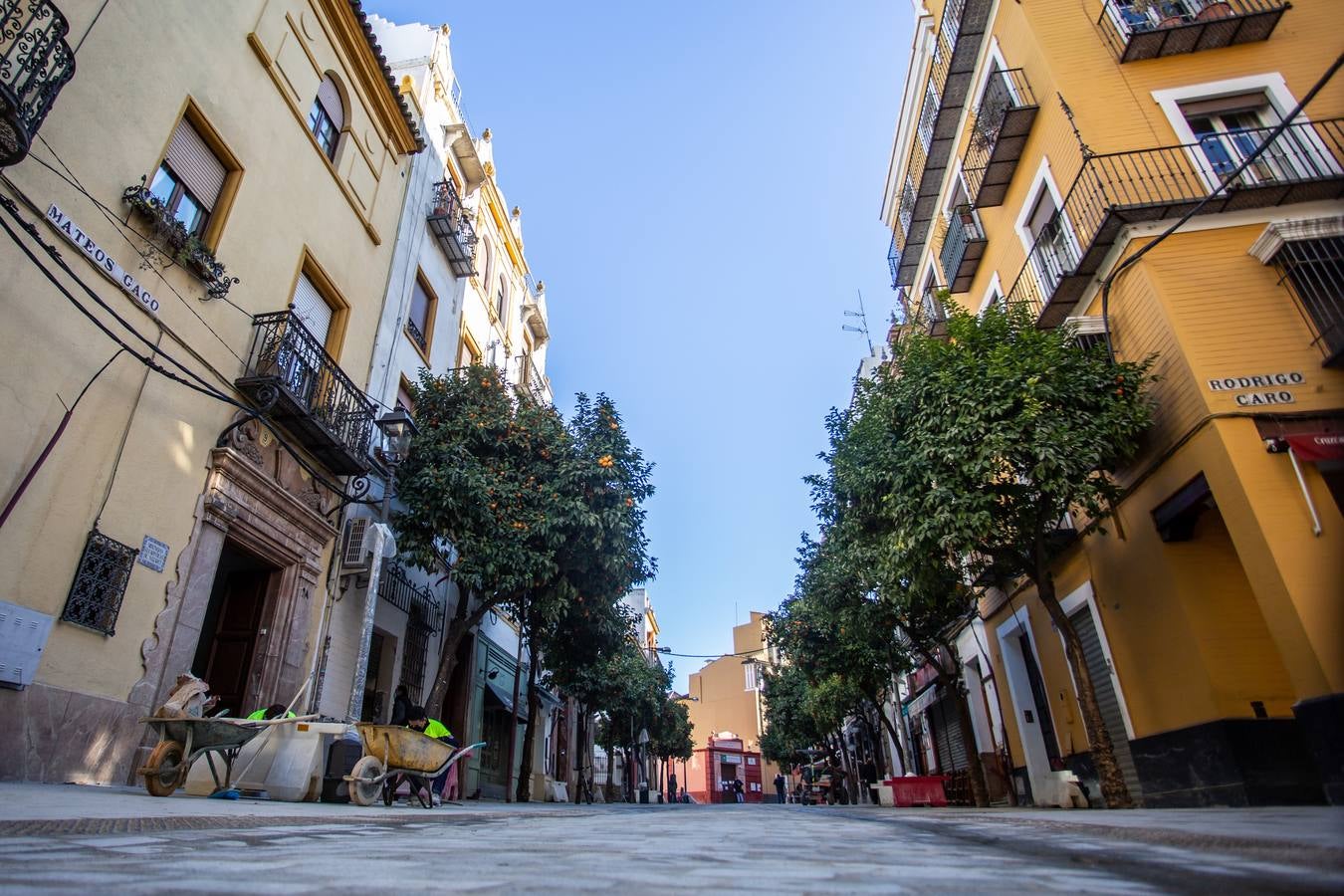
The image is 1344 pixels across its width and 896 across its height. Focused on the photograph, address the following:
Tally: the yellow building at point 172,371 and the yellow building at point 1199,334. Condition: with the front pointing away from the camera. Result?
0

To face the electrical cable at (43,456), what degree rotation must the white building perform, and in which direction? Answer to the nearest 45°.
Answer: approximately 45° to its right

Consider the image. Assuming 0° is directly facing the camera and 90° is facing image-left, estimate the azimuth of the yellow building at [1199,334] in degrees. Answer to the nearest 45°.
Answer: approximately 45°

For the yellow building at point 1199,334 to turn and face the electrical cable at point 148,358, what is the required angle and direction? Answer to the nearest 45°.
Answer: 0° — it already faces it

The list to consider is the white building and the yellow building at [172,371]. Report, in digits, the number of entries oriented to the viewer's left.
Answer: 0

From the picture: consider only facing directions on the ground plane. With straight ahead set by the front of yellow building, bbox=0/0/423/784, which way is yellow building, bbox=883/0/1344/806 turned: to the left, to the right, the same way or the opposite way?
the opposite way

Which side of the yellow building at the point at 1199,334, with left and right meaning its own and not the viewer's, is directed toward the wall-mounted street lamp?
front

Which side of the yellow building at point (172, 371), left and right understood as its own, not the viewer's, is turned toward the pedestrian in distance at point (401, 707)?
left
